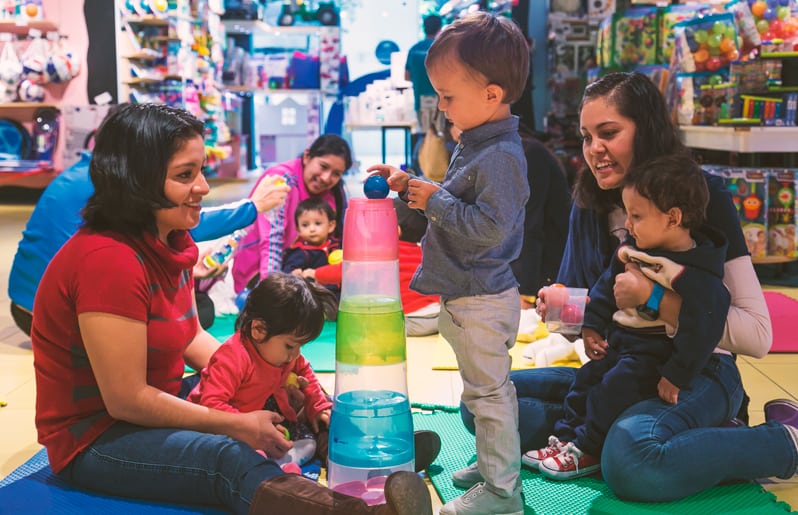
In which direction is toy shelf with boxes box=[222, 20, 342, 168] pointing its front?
toward the camera

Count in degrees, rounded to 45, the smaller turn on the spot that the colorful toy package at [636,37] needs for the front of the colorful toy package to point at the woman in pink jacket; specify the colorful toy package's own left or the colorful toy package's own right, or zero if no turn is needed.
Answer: approximately 45° to the colorful toy package's own right

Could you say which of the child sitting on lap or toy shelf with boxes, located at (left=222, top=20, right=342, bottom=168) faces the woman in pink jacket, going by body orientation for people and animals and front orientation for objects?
the toy shelf with boxes

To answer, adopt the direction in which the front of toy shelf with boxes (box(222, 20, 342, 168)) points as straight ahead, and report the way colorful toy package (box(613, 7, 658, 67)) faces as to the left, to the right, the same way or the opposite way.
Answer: the same way

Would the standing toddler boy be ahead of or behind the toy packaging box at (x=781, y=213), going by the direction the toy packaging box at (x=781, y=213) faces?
ahead

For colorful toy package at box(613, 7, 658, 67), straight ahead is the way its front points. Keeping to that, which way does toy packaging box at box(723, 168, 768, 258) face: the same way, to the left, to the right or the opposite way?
the same way

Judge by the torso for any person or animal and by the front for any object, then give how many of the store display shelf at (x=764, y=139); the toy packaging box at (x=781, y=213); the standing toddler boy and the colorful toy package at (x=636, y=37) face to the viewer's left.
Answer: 1

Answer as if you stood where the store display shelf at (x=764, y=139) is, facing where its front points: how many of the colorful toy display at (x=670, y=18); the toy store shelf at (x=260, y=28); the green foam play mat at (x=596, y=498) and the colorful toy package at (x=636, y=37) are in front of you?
1

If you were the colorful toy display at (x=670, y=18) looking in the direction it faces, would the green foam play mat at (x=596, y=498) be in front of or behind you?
in front

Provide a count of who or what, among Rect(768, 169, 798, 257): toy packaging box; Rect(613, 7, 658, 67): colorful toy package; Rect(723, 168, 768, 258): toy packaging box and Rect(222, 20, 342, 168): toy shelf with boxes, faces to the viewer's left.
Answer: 0

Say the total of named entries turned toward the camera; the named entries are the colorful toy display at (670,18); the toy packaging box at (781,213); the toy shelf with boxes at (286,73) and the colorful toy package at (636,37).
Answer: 4

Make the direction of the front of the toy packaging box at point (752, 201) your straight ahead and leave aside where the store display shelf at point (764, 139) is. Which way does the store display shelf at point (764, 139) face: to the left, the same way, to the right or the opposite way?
the same way

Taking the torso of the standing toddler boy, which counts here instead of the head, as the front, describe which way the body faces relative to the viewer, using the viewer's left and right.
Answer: facing to the left of the viewer

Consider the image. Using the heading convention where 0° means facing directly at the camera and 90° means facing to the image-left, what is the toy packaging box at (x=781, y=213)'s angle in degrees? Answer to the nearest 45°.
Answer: approximately 0°

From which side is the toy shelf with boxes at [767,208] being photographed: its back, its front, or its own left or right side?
front

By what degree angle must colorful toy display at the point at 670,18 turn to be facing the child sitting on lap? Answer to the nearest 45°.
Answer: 0° — it already faces them

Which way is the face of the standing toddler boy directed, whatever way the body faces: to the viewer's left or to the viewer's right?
to the viewer's left

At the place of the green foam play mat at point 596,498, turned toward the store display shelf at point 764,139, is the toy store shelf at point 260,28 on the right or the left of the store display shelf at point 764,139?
left
